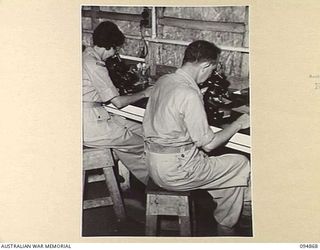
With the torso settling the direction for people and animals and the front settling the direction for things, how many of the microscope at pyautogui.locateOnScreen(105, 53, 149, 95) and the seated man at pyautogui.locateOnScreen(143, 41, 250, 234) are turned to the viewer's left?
1

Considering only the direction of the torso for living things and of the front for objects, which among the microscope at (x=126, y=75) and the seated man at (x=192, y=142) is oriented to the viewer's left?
the microscope

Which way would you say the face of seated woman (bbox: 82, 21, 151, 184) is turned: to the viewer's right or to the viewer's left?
to the viewer's right

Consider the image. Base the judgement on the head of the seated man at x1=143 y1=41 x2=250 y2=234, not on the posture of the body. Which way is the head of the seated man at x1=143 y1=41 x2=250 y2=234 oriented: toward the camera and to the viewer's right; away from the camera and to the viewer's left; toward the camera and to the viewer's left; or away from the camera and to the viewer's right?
away from the camera and to the viewer's right

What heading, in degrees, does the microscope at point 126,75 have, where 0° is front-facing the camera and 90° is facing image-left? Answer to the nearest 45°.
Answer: approximately 90°

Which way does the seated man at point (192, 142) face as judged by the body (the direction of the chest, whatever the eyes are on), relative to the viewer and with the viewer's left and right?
facing away from the viewer and to the right of the viewer
